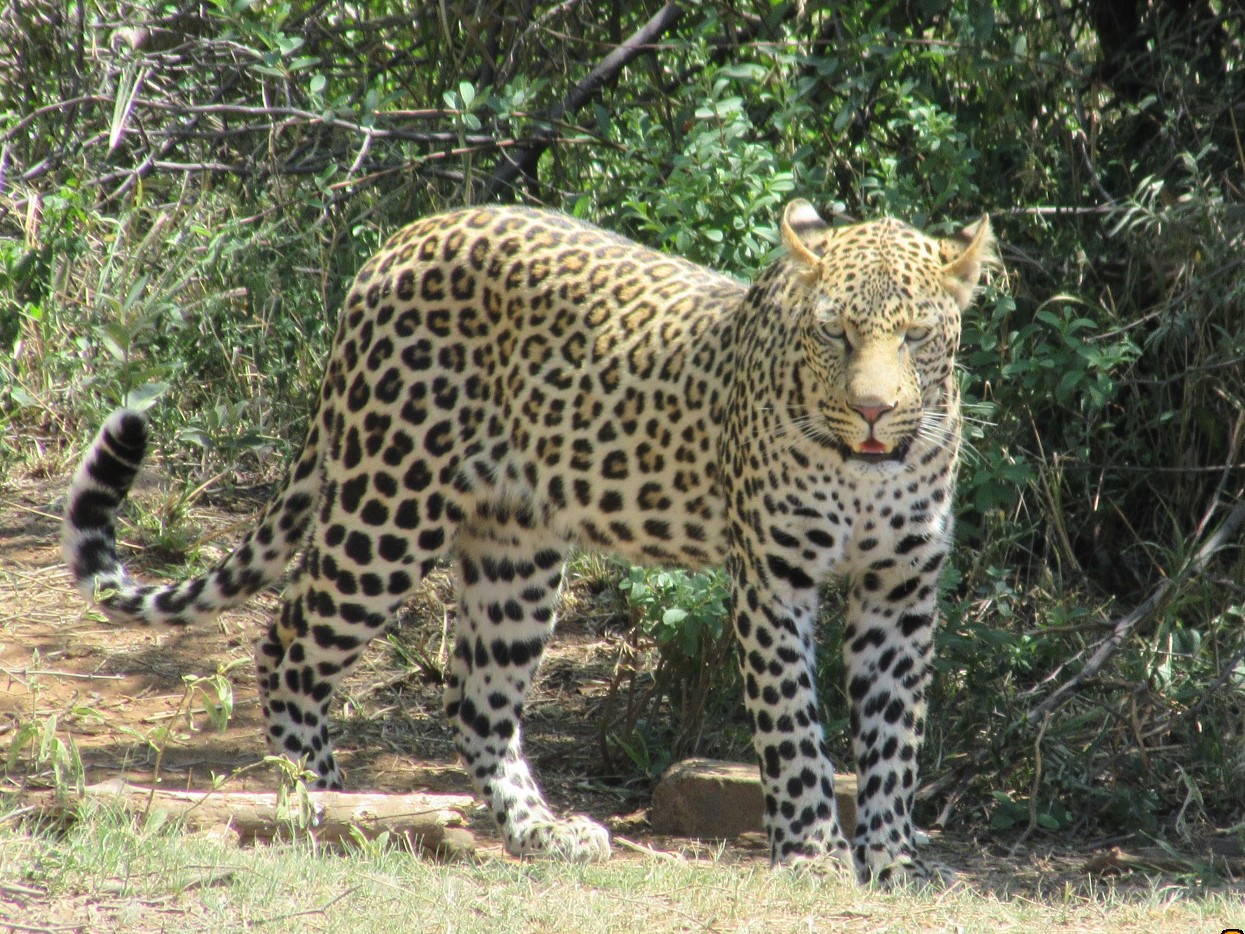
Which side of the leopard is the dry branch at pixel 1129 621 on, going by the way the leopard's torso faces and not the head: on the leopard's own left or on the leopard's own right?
on the leopard's own left

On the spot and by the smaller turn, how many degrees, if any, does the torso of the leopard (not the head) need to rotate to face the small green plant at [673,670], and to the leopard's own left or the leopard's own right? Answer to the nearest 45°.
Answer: approximately 135° to the leopard's own left

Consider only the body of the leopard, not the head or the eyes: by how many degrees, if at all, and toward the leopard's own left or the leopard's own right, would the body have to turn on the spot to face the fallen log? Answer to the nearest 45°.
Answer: approximately 90° to the leopard's own right

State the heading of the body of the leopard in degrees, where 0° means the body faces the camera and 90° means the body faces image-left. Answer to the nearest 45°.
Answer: approximately 315°
